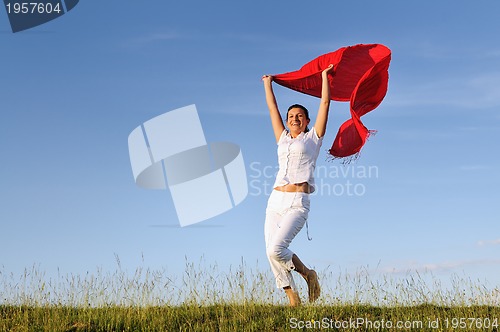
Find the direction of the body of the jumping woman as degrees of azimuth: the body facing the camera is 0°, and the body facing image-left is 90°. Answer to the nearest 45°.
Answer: approximately 45°
